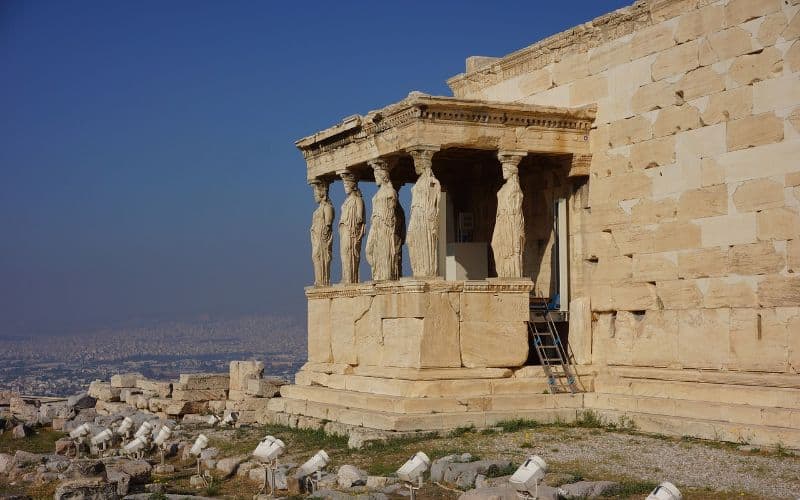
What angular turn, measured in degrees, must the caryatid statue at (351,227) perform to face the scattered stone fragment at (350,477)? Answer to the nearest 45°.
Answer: approximately 45° to its left

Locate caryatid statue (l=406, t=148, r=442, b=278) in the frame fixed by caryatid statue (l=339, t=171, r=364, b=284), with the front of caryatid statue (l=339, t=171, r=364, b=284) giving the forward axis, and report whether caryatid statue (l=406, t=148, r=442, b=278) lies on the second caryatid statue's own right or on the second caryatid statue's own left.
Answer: on the second caryatid statue's own left

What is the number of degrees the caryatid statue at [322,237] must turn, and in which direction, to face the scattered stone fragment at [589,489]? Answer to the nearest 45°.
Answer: approximately 45° to its left

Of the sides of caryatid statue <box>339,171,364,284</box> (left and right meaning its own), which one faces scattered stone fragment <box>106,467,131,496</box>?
front

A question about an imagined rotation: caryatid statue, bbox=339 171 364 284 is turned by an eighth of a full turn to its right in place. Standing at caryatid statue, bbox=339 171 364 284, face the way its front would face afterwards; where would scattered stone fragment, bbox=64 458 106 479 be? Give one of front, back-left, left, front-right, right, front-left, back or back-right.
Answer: front-left

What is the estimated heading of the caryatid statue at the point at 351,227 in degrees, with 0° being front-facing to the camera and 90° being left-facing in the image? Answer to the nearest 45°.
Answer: approximately 45°

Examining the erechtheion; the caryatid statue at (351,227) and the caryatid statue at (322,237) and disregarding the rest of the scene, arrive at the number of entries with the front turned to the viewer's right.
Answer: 0

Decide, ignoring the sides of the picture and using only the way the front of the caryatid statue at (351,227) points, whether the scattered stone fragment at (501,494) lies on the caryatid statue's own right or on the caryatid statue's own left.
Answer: on the caryatid statue's own left

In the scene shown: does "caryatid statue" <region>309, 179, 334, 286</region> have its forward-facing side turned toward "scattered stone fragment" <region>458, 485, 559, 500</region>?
no

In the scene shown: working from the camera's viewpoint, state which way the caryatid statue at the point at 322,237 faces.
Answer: facing the viewer and to the left of the viewer

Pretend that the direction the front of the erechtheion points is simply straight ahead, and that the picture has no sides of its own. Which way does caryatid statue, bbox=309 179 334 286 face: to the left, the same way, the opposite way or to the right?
the same way

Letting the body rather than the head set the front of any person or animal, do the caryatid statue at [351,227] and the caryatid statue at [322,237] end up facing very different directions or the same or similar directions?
same or similar directions

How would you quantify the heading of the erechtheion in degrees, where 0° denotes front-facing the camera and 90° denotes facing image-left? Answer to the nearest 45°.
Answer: approximately 45°

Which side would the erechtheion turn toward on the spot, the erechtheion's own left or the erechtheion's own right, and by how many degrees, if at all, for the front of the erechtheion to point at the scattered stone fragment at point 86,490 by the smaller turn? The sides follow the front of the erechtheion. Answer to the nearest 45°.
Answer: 0° — it already faces it

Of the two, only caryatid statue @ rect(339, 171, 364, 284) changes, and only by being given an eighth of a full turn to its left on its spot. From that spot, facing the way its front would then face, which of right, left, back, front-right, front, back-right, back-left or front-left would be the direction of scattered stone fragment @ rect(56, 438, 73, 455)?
right

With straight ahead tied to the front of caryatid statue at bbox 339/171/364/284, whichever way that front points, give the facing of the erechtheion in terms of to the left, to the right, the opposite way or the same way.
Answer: the same way

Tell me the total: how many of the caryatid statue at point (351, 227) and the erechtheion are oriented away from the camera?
0
